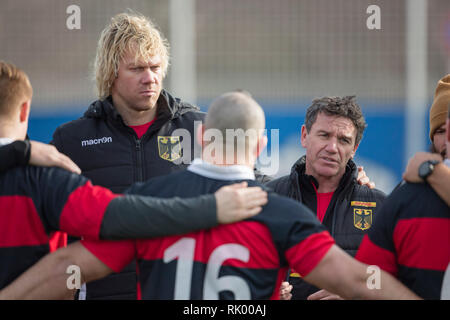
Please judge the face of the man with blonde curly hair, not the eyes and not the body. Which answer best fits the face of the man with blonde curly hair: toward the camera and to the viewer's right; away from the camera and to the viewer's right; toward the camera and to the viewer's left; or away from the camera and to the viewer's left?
toward the camera and to the viewer's right

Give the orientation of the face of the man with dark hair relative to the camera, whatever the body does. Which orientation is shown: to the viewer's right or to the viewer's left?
to the viewer's left

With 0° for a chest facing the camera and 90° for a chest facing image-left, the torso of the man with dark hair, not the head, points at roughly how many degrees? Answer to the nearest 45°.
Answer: approximately 0°

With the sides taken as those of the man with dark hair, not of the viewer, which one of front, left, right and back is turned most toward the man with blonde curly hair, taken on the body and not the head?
right
